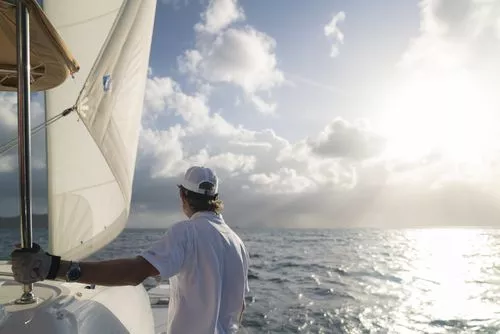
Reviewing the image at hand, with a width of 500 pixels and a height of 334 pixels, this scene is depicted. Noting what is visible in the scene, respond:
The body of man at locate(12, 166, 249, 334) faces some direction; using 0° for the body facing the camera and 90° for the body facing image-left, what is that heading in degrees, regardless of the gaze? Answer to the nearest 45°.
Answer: approximately 135°

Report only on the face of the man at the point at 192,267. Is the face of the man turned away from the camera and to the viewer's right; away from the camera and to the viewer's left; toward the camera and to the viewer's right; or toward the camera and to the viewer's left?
away from the camera and to the viewer's left
